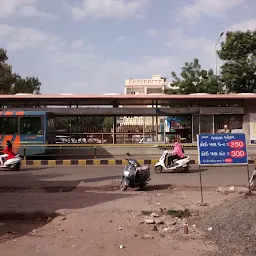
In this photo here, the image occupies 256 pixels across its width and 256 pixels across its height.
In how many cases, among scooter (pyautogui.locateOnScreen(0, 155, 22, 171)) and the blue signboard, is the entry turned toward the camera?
1

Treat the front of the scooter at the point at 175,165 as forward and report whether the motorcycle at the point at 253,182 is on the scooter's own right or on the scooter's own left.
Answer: on the scooter's own left

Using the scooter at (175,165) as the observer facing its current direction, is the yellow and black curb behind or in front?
in front

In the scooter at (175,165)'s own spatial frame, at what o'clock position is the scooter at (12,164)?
the scooter at (12,164) is roughly at 12 o'clock from the scooter at (175,165).

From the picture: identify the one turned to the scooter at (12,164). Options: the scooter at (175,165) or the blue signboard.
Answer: the scooter at (175,165)

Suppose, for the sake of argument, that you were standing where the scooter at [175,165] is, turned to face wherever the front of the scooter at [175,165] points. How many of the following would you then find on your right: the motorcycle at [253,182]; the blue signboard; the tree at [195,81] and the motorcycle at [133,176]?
1

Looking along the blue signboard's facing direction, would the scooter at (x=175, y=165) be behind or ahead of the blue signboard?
behind

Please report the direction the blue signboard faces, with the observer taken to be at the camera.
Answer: facing the viewer

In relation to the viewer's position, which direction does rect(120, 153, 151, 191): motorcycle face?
facing the viewer and to the left of the viewer

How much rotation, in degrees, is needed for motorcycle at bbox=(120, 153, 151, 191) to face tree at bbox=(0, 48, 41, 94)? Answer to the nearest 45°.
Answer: approximately 90° to its right

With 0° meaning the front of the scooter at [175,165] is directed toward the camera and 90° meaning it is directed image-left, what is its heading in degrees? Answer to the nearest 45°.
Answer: approximately 90°

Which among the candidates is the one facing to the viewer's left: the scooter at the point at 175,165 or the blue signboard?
the scooter
